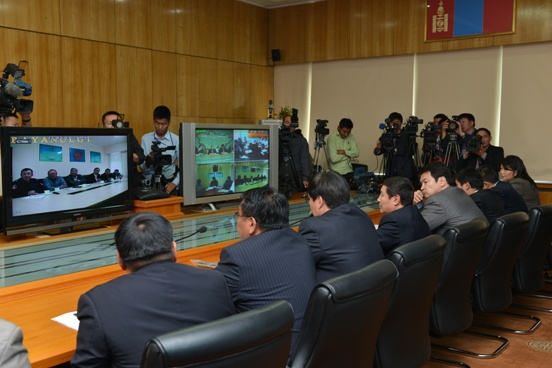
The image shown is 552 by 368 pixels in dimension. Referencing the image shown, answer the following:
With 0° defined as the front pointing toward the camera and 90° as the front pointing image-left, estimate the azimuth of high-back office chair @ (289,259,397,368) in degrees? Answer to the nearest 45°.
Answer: approximately 135°

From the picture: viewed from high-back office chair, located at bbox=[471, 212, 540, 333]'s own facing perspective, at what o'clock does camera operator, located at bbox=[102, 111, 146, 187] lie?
The camera operator is roughly at 11 o'clock from the high-back office chair.

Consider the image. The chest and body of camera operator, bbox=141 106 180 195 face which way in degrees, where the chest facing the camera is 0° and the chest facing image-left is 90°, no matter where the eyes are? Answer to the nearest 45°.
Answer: approximately 0°

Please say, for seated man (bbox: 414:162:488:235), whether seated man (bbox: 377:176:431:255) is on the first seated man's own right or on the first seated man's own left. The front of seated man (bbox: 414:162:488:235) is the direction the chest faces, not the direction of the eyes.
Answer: on the first seated man's own left

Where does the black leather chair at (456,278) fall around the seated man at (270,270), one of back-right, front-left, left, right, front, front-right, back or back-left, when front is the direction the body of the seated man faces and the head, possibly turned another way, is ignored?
right

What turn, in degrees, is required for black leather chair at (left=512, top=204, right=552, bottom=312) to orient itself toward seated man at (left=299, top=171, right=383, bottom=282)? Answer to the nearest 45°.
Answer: approximately 90° to its left

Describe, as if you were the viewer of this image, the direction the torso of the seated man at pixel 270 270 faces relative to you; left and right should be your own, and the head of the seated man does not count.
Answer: facing away from the viewer and to the left of the viewer

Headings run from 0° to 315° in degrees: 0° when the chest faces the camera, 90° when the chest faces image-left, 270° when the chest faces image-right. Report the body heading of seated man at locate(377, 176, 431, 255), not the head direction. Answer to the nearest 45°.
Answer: approximately 135°

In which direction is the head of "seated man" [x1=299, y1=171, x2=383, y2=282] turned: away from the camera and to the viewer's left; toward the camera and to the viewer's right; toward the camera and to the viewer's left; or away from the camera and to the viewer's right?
away from the camera and to the viewer's left

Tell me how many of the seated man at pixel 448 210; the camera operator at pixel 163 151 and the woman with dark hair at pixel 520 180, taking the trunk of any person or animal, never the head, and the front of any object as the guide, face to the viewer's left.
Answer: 2

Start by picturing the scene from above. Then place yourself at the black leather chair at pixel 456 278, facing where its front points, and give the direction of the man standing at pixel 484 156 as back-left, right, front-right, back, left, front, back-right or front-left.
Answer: front-right
